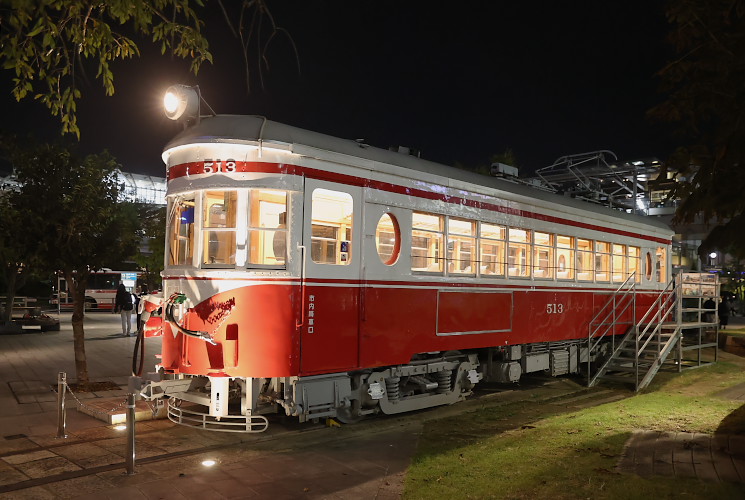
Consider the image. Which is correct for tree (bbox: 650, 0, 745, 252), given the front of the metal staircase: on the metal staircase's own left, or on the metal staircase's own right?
on the metal staircase's own left

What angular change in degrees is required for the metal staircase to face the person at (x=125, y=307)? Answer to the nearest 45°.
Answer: approximately 45° to its right

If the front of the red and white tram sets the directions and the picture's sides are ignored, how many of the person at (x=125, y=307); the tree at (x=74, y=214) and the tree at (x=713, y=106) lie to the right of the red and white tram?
2

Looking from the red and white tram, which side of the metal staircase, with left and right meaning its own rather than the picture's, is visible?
front

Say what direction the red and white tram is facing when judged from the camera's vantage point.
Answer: facing the viewer and to the left of the viewer

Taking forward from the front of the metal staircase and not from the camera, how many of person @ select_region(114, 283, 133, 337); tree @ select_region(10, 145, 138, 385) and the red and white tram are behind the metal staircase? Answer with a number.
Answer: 0

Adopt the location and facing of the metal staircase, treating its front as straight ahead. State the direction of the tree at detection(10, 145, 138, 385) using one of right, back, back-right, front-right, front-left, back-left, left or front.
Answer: front

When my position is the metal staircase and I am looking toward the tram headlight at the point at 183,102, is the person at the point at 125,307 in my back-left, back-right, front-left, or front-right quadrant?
front-right

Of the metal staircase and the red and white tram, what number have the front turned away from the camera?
0

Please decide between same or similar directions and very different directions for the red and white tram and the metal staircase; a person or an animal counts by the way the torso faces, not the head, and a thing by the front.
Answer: same or similar directions

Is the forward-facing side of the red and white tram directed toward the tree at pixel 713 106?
no
